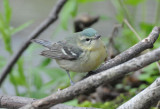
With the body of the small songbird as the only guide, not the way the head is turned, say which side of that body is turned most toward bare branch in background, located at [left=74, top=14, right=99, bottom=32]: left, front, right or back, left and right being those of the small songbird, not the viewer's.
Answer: left

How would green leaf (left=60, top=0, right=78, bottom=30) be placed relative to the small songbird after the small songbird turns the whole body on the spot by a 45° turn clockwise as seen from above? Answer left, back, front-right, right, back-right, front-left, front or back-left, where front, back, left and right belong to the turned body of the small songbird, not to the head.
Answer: back-left

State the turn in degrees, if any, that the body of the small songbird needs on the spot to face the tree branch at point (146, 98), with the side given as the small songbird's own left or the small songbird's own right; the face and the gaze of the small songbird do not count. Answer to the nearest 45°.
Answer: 0° — it already faces it

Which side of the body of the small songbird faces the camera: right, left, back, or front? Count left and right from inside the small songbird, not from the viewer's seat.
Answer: right
